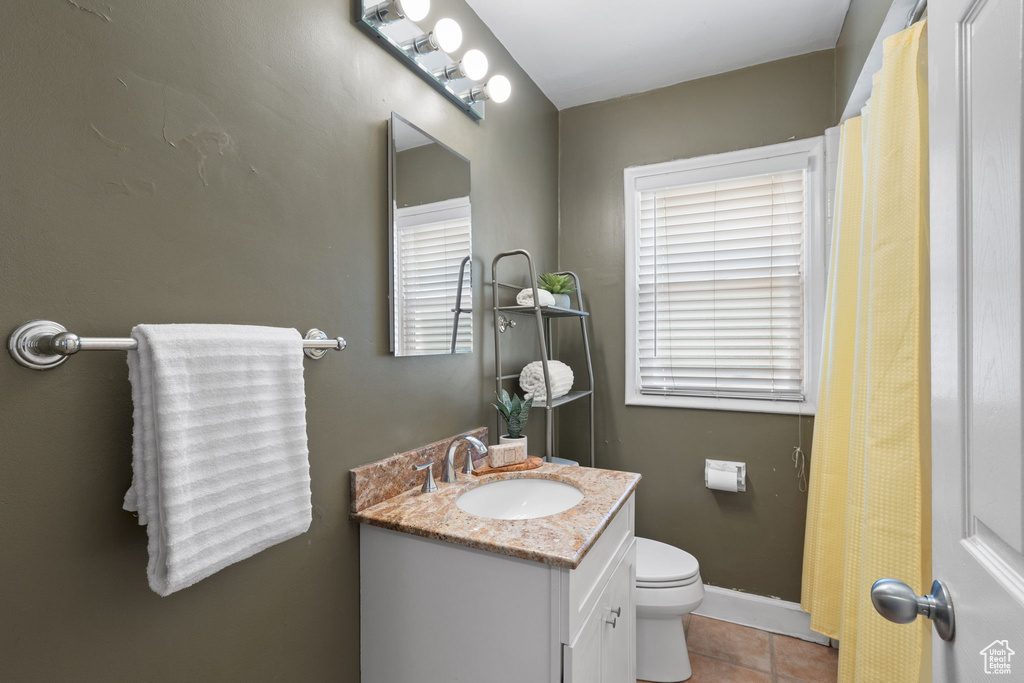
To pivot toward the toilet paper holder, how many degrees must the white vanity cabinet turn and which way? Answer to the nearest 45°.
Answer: approximately 90° to its left

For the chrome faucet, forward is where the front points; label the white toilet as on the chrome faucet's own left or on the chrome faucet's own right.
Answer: on the chrome faucet's own left

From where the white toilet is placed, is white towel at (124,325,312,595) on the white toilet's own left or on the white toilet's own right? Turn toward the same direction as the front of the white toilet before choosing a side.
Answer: on the white toilet's own right

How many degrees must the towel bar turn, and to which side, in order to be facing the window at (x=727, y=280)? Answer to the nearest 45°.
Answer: approximately 45° to its left
